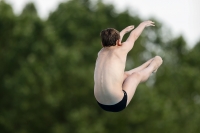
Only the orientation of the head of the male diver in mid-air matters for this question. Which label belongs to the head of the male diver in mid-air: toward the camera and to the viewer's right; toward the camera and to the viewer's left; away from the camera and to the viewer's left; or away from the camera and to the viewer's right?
away from the camera and to the viewer's right

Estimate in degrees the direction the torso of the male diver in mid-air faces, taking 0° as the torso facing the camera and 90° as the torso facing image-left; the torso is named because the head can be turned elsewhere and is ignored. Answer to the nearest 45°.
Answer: approximately 225°
